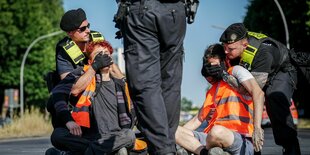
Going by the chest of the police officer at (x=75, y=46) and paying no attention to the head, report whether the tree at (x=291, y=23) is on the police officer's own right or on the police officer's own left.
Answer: on the police officer's own left

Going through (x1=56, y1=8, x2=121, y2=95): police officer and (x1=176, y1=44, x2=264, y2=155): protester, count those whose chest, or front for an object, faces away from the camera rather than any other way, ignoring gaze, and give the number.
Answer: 0

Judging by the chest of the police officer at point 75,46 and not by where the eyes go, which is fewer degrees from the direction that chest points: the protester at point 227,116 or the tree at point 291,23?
the protester

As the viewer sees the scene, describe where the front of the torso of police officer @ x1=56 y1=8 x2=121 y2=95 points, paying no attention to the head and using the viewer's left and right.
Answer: facing the viewer and to the right of the viewer

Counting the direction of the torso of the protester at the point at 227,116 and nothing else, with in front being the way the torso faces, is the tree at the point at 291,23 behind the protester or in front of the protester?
behind

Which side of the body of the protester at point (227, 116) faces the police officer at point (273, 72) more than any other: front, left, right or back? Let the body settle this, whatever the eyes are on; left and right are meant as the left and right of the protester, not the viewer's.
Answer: back

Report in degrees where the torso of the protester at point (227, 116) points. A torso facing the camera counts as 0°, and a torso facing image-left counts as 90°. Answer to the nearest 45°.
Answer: approximately 45°
